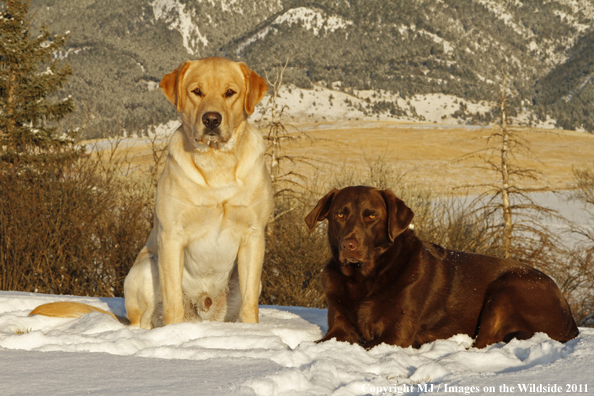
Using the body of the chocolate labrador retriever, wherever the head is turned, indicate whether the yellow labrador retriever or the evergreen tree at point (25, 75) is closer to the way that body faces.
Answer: the yellow labrador retriever

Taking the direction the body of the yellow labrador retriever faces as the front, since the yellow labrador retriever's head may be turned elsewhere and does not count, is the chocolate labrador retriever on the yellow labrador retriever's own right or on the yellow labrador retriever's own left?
on the yellow labrador retriever's own left

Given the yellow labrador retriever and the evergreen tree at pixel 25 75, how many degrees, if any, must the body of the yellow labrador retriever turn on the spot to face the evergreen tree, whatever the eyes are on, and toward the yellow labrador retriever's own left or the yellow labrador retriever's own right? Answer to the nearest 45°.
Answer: approximately 180°

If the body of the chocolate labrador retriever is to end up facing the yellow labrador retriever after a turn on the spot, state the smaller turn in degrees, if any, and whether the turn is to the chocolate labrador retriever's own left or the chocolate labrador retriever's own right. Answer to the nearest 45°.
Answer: approximately 45° to the chocolate labrador retriever's own right

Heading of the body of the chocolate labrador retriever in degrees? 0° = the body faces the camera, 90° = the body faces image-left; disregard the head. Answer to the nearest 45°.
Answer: approximately 45°

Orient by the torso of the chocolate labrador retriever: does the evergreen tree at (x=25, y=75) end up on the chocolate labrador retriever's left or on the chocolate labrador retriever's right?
on the chocolate labrador retriever's right

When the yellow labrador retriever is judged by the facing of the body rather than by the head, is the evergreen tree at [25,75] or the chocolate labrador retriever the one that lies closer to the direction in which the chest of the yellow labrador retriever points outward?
the chocolate labrador retriever

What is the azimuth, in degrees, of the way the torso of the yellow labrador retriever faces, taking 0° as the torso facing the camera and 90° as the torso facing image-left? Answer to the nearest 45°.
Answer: approximately 0°
